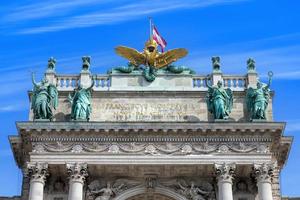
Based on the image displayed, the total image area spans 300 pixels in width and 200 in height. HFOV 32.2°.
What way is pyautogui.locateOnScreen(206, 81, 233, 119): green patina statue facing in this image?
toward the camera

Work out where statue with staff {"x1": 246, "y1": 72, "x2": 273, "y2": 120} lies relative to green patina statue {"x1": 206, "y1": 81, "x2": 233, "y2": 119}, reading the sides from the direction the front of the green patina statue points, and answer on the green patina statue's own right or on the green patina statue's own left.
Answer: on the green patina statue's own left

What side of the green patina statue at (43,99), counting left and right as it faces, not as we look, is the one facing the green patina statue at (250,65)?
left

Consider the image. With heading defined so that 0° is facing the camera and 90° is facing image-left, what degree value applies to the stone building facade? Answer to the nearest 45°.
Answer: approximately 0°

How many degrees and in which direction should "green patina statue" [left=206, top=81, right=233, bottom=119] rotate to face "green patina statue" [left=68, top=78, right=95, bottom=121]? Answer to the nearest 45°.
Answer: approximately 90° to its right

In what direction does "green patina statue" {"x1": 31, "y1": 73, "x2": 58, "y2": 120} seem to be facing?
toward the camera

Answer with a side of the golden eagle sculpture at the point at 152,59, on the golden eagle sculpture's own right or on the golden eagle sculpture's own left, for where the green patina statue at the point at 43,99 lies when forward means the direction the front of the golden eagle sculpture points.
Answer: on the golden eagle sculpture's own right

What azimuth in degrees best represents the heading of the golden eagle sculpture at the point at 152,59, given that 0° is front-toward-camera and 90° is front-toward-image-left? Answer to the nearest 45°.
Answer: approximately 0°

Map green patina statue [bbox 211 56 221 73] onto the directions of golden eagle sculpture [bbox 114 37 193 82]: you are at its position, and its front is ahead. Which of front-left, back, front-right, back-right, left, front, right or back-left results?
left

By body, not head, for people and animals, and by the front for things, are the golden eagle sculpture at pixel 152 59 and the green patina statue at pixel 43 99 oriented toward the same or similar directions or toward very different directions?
same or similar directions

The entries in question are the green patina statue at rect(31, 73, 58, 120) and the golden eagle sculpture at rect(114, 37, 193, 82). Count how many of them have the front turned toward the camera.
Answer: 2

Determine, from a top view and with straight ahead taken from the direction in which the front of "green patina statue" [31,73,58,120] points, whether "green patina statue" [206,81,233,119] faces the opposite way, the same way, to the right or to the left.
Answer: the same way

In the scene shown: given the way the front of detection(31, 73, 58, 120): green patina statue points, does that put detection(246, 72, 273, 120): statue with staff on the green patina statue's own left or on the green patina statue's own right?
on the green patina statue's own left
